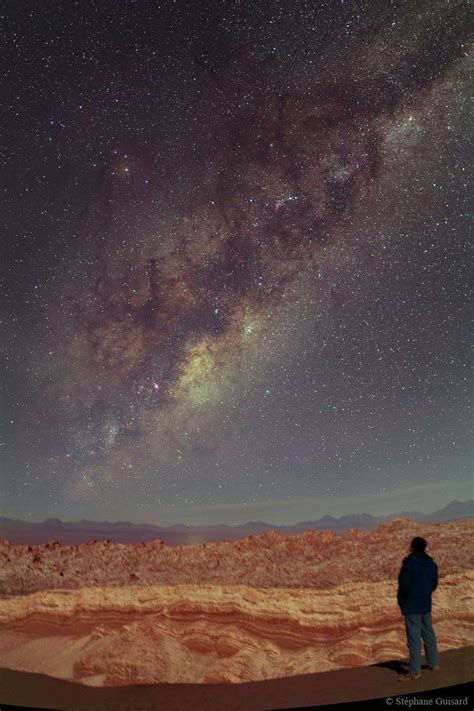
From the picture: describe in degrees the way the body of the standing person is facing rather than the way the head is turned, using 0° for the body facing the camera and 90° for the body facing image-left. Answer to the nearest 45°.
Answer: approximately 135°

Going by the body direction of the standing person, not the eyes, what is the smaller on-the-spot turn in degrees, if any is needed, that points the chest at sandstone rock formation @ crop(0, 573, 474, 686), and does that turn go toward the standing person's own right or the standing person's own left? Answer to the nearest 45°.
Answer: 0° — they already face it
